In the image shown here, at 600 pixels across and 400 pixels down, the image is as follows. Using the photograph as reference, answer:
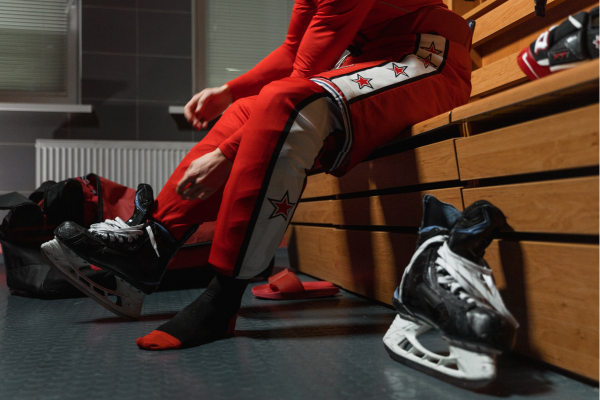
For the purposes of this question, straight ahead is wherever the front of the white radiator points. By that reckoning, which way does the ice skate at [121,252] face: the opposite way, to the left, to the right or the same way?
to the right

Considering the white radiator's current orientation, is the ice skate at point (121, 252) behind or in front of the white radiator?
in front

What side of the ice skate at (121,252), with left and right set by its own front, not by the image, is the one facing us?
left

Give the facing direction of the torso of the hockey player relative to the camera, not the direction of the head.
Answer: to the viewer's left

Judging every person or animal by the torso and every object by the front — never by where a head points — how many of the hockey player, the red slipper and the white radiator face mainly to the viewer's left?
2

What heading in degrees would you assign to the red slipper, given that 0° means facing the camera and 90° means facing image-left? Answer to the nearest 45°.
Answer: approximately 90°

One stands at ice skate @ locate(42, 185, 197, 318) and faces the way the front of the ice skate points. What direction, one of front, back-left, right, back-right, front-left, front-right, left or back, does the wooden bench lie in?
back-left

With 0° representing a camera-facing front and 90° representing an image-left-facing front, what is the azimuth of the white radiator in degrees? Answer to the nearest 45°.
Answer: approximately 0°

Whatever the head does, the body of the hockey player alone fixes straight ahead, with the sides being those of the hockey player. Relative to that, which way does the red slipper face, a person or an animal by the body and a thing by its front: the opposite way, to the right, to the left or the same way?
the same way

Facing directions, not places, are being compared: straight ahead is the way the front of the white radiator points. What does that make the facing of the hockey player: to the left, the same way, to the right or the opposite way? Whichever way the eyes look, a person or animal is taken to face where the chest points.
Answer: to the right

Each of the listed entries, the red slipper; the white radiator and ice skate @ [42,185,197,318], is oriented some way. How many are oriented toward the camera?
1

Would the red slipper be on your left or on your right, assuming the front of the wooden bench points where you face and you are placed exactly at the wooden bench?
on your right

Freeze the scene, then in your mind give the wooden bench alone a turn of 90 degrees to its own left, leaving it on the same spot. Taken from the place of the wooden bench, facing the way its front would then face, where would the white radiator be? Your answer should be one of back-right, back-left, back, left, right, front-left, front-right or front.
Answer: back
